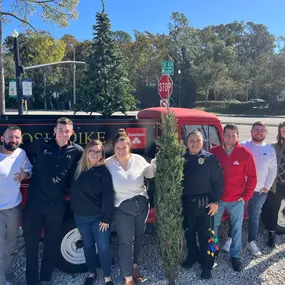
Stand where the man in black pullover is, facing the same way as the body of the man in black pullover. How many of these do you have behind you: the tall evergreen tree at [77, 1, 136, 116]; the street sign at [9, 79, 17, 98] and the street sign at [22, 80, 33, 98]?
3

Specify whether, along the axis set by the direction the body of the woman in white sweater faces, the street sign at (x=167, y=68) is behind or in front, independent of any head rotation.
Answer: behind

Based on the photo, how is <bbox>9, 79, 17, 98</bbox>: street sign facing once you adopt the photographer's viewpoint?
facing the viewer

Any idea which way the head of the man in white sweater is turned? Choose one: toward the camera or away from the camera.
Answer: toward the camera

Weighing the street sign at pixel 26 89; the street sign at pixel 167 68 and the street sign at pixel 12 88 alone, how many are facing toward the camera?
3

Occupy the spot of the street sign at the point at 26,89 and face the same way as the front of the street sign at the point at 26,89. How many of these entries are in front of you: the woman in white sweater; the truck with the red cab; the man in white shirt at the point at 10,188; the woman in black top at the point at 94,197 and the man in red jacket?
5

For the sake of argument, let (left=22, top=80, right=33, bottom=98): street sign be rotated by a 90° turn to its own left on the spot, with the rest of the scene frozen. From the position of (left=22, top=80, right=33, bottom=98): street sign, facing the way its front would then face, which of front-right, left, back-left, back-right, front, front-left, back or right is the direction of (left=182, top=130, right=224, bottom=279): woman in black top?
right

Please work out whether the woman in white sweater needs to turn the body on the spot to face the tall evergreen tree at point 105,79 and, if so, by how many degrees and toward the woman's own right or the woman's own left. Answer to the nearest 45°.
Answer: approximately 180°

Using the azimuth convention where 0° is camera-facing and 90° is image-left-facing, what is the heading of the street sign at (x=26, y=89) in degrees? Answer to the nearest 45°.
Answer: approximately 0°

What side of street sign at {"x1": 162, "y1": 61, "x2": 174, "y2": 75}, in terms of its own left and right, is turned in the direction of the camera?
front

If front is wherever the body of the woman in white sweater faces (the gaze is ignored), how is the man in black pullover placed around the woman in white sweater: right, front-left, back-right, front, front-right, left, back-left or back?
right

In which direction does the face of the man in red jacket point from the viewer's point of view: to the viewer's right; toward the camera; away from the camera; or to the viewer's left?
toward the camera

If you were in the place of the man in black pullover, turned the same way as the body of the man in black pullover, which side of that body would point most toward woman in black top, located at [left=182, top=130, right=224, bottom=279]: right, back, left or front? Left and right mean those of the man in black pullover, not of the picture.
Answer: left

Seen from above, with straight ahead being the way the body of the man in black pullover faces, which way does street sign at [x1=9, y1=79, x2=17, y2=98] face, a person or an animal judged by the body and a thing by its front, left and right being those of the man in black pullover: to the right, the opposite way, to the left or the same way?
the same way

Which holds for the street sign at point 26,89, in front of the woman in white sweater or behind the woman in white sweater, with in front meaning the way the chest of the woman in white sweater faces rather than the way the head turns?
behind
